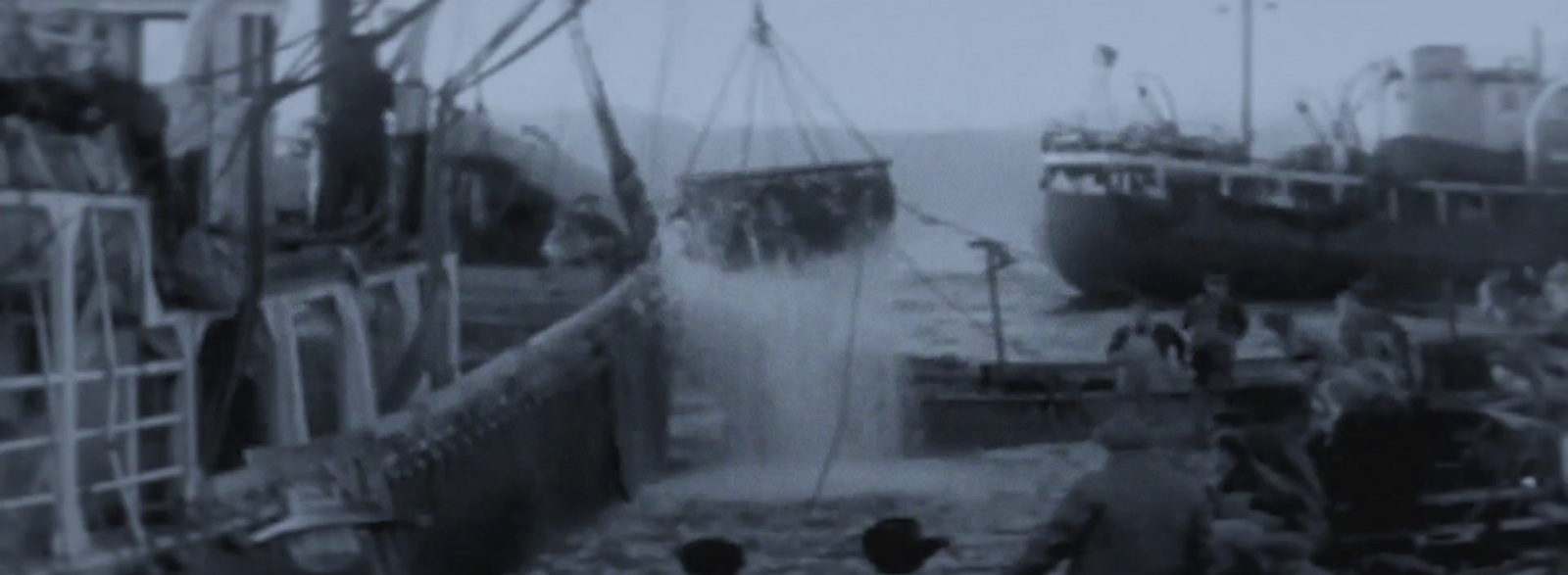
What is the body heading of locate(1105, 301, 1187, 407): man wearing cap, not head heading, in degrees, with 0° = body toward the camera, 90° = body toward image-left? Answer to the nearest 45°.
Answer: approximately 180°

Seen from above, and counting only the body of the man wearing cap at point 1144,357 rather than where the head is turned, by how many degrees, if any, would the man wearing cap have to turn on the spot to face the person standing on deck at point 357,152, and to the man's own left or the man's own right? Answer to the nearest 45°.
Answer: approximately 135° to the man's own left

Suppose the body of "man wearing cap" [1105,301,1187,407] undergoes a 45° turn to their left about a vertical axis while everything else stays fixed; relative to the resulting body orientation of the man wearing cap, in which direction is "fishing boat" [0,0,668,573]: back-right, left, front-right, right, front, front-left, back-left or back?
left

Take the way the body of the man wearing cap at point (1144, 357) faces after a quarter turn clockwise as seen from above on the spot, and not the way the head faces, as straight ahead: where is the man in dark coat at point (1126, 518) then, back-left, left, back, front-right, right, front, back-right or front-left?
left

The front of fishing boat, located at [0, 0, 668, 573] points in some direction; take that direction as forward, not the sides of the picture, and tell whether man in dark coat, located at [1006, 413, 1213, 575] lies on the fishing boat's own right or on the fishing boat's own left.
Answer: on the fishing boat's own right

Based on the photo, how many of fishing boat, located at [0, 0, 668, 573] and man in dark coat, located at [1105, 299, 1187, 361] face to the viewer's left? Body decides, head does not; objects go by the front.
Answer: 0

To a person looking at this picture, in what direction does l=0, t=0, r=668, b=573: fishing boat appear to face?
facing away from the viewer and to the right of the viewer
